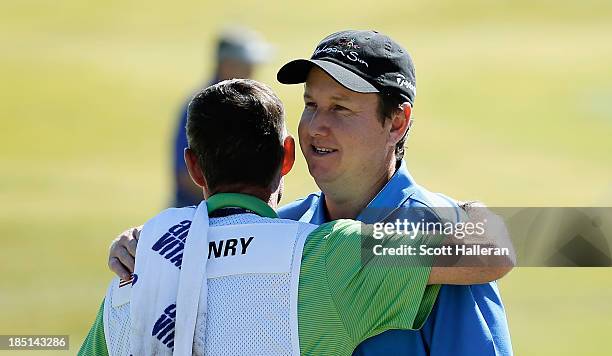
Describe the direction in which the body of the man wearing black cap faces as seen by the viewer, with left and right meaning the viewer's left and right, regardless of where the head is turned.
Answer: facing the viewer and to the left of the viewer

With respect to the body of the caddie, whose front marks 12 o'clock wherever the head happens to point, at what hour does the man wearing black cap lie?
The man wearing black cap is roughly at 1 o'clock from the caddie.

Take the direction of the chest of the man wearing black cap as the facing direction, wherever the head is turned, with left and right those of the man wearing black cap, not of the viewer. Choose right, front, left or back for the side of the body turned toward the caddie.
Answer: front

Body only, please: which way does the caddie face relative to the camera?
away from the camera

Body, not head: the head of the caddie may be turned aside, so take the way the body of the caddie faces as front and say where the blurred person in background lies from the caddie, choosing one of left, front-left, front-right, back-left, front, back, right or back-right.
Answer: front

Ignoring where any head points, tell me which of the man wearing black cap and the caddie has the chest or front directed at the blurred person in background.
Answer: the caddie
